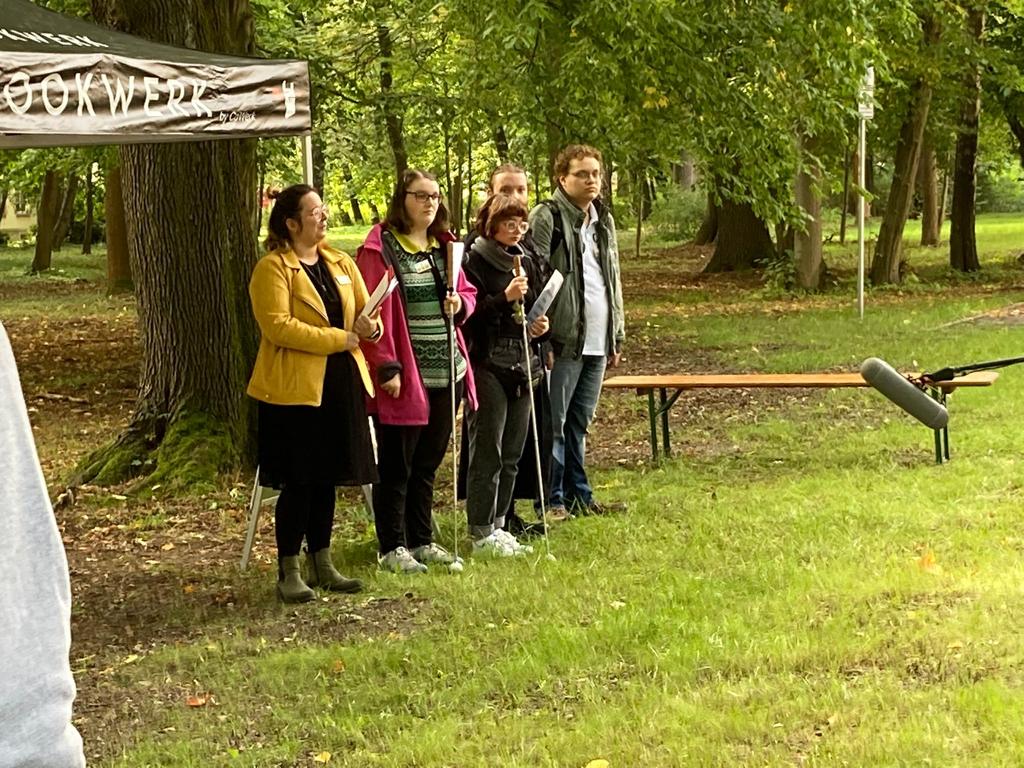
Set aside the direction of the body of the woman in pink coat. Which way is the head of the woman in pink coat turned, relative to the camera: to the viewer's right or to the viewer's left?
to the viewer's right

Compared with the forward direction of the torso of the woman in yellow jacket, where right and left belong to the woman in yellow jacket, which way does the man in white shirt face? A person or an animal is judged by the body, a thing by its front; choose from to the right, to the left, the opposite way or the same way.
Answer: the same way

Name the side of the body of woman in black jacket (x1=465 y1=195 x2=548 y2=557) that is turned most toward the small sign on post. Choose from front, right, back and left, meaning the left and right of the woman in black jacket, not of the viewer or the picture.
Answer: left

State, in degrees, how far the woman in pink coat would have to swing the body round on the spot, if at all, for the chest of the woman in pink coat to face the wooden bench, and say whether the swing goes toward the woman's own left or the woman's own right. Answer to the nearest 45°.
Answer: approximately 90° to the woman's own left

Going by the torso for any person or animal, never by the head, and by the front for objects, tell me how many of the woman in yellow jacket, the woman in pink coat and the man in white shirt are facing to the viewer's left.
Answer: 0

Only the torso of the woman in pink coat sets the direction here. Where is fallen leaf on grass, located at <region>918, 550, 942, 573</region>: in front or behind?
in front

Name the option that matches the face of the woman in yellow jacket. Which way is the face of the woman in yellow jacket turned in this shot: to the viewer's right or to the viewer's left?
to the viewer's right

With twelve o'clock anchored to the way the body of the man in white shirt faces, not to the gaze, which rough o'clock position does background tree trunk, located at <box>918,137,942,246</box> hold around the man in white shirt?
The background tree trunk is roughly at 8 o'clock from the man in white shirt.

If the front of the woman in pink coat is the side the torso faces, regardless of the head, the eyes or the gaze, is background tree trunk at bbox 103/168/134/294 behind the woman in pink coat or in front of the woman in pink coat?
behind

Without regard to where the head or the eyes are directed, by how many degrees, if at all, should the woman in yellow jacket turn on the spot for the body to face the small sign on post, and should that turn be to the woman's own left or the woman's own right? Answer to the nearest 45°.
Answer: approximately 90° to the woman's own left

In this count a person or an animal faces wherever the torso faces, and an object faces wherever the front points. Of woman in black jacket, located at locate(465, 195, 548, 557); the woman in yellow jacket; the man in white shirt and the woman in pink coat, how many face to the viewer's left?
0

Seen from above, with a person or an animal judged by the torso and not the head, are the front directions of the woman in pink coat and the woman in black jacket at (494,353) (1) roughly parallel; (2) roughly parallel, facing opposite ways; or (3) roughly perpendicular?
roughly parallel

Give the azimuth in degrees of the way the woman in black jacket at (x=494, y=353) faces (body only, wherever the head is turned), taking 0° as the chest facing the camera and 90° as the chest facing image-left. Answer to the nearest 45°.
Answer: approximately 315°

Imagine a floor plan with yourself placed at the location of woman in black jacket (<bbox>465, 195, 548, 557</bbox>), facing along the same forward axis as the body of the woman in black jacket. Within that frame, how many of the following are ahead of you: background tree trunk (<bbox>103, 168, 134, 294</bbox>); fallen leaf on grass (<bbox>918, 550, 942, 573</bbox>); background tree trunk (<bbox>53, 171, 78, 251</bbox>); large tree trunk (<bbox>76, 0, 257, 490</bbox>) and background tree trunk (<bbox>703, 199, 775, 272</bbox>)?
1

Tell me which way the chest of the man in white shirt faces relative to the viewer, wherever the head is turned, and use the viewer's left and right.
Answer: facing the viewer and to the right of the viewer

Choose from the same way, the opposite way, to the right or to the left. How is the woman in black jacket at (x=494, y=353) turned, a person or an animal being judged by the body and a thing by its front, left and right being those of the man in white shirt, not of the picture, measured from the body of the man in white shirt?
the same way

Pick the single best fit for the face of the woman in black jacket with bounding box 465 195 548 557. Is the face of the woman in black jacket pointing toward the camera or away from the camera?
toward the camera

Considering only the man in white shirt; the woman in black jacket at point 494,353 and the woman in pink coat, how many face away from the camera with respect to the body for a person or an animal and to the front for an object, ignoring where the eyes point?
0
